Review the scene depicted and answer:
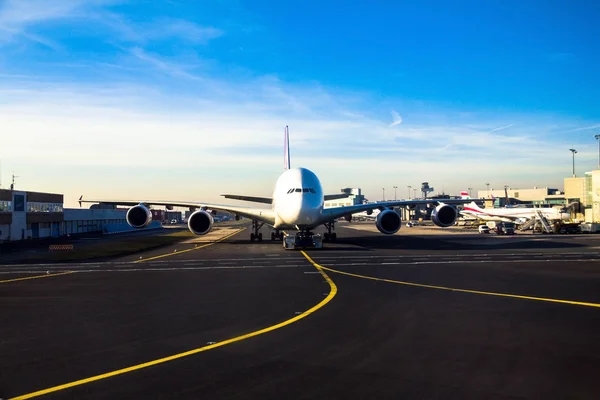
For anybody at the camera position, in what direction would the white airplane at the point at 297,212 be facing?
facing the viewer
